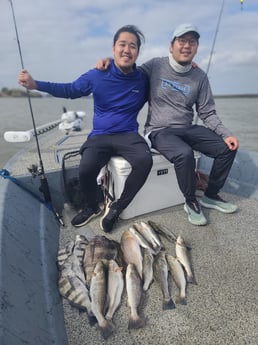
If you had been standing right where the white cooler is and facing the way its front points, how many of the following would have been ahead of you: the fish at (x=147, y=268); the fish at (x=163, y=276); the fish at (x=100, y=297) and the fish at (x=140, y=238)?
4

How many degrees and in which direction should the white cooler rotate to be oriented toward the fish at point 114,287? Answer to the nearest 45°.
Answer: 0° — it already faces it

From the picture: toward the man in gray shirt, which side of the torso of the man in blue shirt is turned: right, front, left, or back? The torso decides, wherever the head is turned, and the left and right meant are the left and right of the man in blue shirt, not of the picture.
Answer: left

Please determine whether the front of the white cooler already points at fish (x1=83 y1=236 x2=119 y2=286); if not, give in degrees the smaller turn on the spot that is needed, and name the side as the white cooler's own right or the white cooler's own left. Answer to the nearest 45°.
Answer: approximately 45° to the white cooler's own right

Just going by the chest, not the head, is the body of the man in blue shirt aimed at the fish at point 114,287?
yes

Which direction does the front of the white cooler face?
toward the camera

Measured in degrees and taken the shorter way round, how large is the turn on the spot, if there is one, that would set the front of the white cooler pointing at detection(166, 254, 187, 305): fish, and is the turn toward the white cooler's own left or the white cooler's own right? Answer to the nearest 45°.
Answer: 0° — it already faces it

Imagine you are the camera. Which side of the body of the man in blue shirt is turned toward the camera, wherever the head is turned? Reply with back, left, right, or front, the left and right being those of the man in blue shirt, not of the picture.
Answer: front

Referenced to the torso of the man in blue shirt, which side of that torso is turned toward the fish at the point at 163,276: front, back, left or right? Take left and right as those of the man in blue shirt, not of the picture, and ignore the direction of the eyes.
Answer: front

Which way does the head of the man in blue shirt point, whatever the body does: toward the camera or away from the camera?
toward the camera

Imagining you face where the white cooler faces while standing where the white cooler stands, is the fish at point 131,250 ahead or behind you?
ahead

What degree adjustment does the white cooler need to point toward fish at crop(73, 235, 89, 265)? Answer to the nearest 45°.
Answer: approximately 45° to its right
